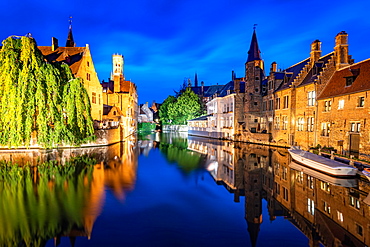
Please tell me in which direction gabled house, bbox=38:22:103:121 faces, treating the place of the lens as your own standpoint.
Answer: facing the viewer and to the right of the viewer

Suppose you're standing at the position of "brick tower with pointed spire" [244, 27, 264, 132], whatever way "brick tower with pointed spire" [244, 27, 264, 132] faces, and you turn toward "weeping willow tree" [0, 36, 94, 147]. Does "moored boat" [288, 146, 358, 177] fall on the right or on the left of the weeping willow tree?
left

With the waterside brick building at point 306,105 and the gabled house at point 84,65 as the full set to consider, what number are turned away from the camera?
0

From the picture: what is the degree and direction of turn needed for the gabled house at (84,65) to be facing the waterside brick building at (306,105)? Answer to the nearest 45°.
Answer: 0° — it already faces it

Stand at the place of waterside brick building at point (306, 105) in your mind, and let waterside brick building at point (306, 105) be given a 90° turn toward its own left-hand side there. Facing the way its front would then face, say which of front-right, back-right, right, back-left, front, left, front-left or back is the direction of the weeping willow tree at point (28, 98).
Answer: right

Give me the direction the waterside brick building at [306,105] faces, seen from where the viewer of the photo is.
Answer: facing the viewer and to the left of the viewer

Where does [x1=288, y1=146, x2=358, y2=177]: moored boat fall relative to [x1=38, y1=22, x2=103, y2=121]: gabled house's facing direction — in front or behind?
in front

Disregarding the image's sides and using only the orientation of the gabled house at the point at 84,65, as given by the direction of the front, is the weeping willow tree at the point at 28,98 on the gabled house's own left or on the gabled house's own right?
on the gabled house's own right
